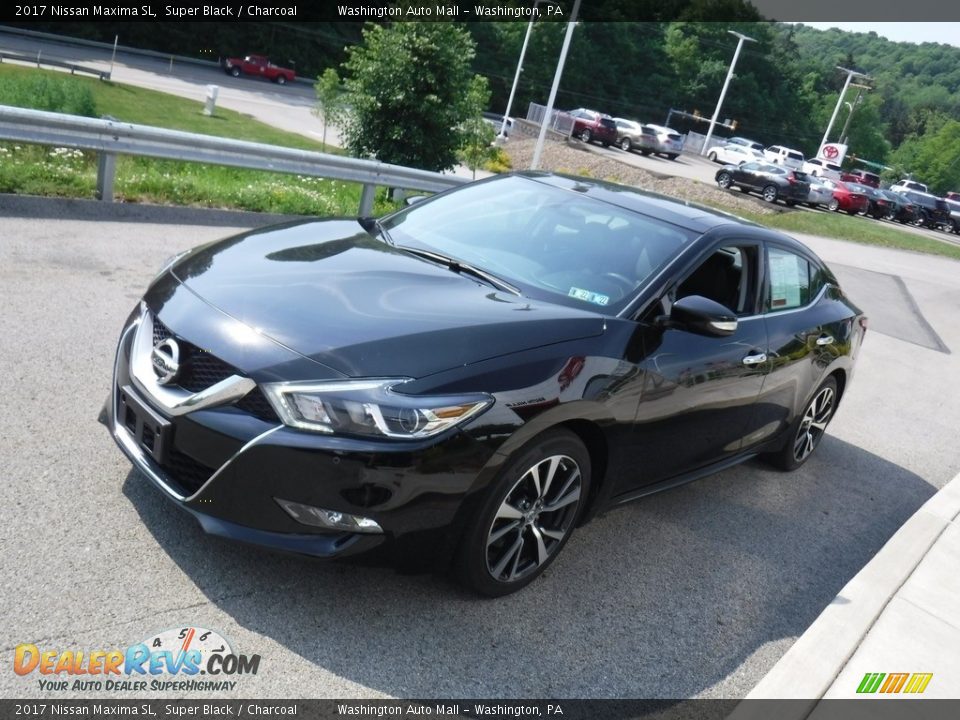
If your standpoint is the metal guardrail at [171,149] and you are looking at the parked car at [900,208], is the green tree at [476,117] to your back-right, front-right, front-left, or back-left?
front-left

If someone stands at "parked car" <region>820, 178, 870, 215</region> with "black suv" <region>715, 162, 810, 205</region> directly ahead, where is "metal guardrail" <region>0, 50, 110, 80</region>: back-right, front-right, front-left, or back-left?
front-right

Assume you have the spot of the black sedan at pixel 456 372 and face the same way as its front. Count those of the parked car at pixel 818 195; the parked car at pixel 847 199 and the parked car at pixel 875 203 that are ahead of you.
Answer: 0

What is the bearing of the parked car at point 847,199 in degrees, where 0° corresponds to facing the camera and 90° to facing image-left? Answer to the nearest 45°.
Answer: approximately 135°

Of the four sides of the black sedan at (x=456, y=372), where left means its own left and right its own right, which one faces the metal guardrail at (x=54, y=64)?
right

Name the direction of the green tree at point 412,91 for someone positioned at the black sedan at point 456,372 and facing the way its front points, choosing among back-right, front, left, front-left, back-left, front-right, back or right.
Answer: back-right

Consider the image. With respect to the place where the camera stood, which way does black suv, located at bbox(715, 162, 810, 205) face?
facing away from the viewer and to the left of the viewer

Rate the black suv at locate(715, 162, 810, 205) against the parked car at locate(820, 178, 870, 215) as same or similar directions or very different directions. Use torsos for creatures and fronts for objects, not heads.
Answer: same or similar directions

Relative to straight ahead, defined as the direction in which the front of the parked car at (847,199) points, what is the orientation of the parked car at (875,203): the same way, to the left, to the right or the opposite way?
the same way
